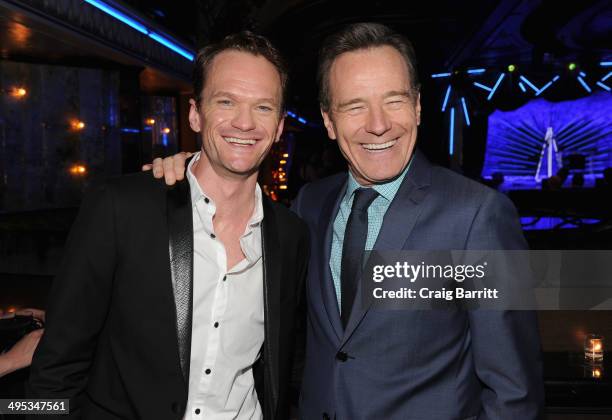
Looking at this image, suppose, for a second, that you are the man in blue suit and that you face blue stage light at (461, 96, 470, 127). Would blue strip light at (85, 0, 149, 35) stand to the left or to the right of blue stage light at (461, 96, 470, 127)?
left

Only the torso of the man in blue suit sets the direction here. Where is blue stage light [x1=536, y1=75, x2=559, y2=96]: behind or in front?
behind

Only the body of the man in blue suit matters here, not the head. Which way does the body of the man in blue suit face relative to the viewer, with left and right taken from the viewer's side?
facing the viewer and to the left of the viewer

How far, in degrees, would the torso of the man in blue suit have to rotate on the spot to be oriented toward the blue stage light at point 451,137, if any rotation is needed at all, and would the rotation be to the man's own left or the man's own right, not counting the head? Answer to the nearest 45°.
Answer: approximately 135° to the man's own right

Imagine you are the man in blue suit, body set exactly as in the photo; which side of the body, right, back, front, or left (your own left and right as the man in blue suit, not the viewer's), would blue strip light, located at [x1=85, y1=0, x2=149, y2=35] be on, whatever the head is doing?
right

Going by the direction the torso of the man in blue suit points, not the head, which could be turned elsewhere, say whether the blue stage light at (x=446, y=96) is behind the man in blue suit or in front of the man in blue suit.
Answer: behind

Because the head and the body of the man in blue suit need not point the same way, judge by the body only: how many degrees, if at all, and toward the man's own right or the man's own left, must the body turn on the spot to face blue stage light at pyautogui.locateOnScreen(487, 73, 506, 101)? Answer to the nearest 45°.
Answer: approximately 135° to the man's own right

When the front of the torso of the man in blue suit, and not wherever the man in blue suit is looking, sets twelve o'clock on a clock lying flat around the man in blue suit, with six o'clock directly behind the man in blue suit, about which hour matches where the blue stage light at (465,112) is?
The blue stage light is roughly at 5 o'clock from the man in blue suit.
